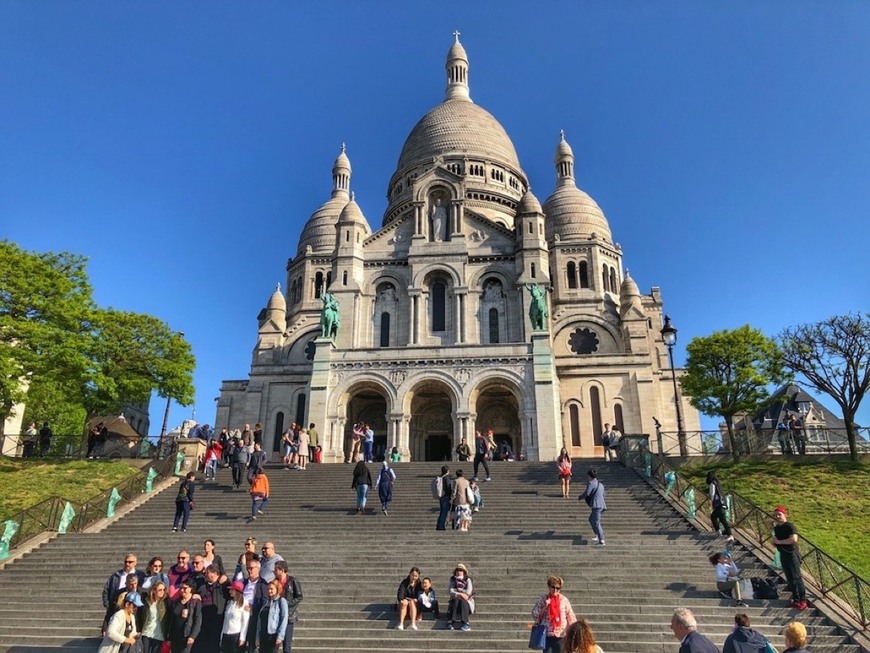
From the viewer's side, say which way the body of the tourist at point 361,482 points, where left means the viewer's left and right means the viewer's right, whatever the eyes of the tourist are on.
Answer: facing away from the viewer

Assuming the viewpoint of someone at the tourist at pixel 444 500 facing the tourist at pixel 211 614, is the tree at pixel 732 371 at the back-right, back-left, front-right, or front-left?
back-left

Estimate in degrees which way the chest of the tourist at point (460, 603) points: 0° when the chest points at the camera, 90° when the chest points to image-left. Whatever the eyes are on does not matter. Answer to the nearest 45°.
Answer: approximately 0°

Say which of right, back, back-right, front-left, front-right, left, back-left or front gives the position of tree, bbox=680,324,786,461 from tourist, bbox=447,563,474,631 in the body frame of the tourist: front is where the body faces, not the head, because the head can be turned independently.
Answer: back-left

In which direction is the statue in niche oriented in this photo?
toward the camera

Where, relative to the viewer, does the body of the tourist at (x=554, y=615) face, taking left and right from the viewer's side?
facing the viewer

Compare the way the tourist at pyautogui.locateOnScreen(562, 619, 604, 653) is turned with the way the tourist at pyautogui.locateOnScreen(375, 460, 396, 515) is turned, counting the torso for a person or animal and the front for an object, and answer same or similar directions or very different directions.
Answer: same or similar directions

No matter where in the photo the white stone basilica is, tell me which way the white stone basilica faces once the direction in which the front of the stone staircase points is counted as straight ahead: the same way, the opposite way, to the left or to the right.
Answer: the same way

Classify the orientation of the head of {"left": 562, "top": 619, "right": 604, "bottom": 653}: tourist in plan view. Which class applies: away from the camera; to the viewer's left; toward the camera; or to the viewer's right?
away from the camera

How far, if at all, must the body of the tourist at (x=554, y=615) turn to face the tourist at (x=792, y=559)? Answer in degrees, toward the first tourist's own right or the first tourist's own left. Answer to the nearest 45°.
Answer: approximately 135° to the first tourist's own left

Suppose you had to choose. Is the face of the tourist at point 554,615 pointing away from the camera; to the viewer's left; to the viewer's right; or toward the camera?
toward the camera

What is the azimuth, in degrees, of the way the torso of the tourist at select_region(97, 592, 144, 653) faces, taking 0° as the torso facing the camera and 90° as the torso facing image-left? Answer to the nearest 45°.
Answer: approximately 315°

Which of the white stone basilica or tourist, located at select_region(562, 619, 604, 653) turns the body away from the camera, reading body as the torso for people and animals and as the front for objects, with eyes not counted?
the tourist
